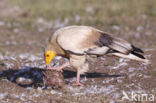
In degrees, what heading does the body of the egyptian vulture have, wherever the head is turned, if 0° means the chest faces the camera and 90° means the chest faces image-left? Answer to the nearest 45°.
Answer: approximately 90°
